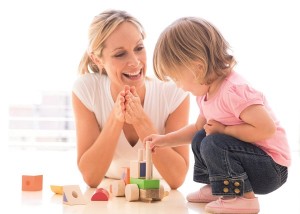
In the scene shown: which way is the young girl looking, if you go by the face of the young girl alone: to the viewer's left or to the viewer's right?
to the viewer's left

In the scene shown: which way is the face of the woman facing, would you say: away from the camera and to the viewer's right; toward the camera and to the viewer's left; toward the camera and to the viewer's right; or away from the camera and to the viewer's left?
toward the camera and to the viewer's right

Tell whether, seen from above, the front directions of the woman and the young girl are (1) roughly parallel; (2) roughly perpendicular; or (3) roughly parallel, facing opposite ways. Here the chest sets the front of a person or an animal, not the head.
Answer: roughly perpendicular

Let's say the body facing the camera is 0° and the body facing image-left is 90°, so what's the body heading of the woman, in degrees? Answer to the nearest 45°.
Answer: approximately 0°

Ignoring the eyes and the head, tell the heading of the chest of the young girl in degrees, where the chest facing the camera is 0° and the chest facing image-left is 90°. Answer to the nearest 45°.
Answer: approximately 90°

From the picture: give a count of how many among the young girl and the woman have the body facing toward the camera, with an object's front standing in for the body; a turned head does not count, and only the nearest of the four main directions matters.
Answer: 1
